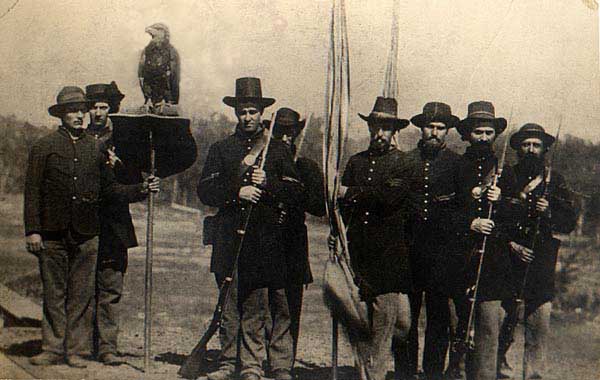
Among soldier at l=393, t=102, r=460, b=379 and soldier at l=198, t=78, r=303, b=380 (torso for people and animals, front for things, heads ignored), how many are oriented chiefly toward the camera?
2

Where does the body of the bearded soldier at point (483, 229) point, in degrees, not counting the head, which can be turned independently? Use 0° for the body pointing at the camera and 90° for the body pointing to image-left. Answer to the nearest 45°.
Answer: approximately 0°

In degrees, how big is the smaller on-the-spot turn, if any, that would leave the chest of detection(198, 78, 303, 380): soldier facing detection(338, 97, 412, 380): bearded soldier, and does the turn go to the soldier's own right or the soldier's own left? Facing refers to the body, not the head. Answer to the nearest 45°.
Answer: approximately 90° to the soldier's own left

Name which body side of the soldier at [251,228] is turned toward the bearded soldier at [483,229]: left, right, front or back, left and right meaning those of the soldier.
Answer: left

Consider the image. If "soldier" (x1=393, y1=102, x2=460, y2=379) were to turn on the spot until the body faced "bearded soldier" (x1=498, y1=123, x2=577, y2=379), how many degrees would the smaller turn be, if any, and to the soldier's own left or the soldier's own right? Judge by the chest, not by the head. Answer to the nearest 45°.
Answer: approximately 90° to the soldier's own left

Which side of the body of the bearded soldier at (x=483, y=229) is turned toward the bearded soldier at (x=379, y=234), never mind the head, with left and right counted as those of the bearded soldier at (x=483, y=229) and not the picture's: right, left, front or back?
right

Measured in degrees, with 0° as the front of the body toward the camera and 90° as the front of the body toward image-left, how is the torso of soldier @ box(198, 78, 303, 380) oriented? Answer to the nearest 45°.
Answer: approximately 0°

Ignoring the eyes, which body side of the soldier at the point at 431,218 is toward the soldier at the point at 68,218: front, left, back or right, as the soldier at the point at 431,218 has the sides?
right
